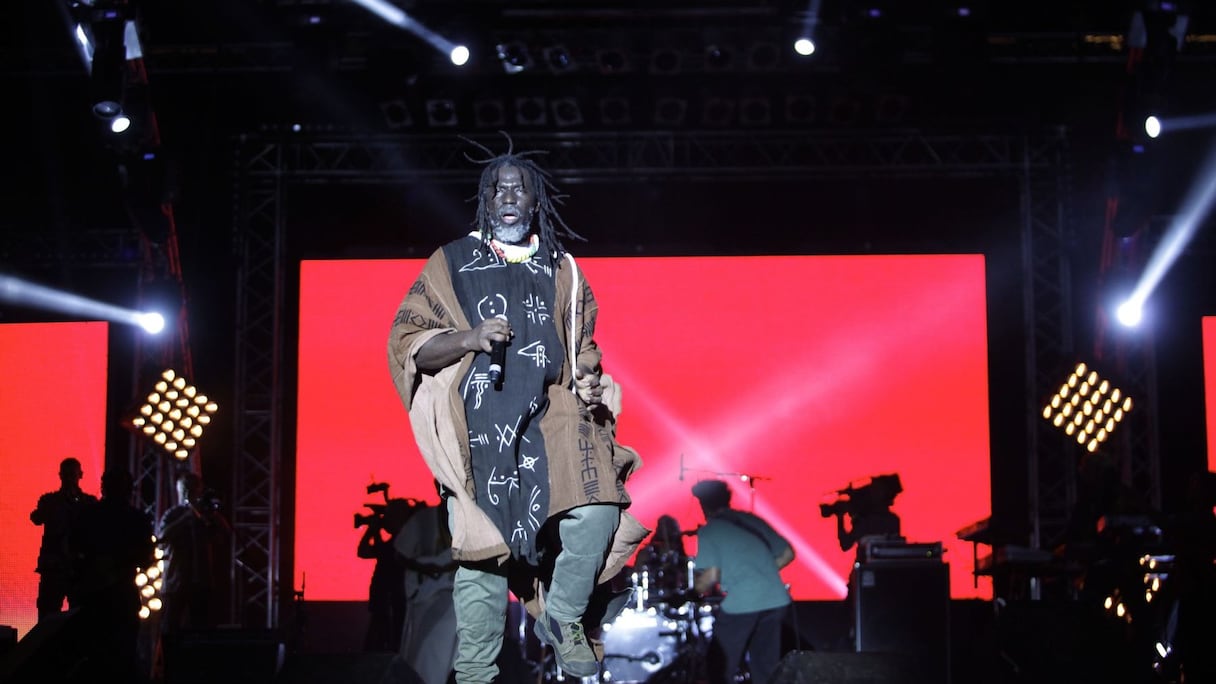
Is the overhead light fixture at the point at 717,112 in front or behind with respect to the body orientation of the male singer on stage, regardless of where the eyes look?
behind

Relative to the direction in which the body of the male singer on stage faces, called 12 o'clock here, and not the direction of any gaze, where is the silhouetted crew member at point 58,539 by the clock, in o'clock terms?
The silhouetted crew member is roughly at 5 o'clock from the male singer on stage.

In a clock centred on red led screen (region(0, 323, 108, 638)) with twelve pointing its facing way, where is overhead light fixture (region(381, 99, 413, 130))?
The overhead light fixture is roughly at 10 o'clock from the red led screen.

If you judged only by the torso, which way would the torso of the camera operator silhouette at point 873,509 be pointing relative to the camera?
to the viewer's left

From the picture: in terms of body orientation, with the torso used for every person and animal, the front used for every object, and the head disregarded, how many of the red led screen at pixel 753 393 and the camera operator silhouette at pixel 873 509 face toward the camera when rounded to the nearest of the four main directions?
1

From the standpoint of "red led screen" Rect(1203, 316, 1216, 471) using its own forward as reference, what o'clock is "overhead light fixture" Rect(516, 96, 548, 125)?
The overhead light fixture is roughly at 2 o'clock from the red led screen.

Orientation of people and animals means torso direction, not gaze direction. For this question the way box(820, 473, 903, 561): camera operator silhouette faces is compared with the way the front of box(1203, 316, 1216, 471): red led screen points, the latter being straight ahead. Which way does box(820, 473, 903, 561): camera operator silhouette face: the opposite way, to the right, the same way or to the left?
to the right

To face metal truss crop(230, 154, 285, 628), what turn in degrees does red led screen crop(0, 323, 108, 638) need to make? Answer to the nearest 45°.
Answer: approximately 90° to its left
